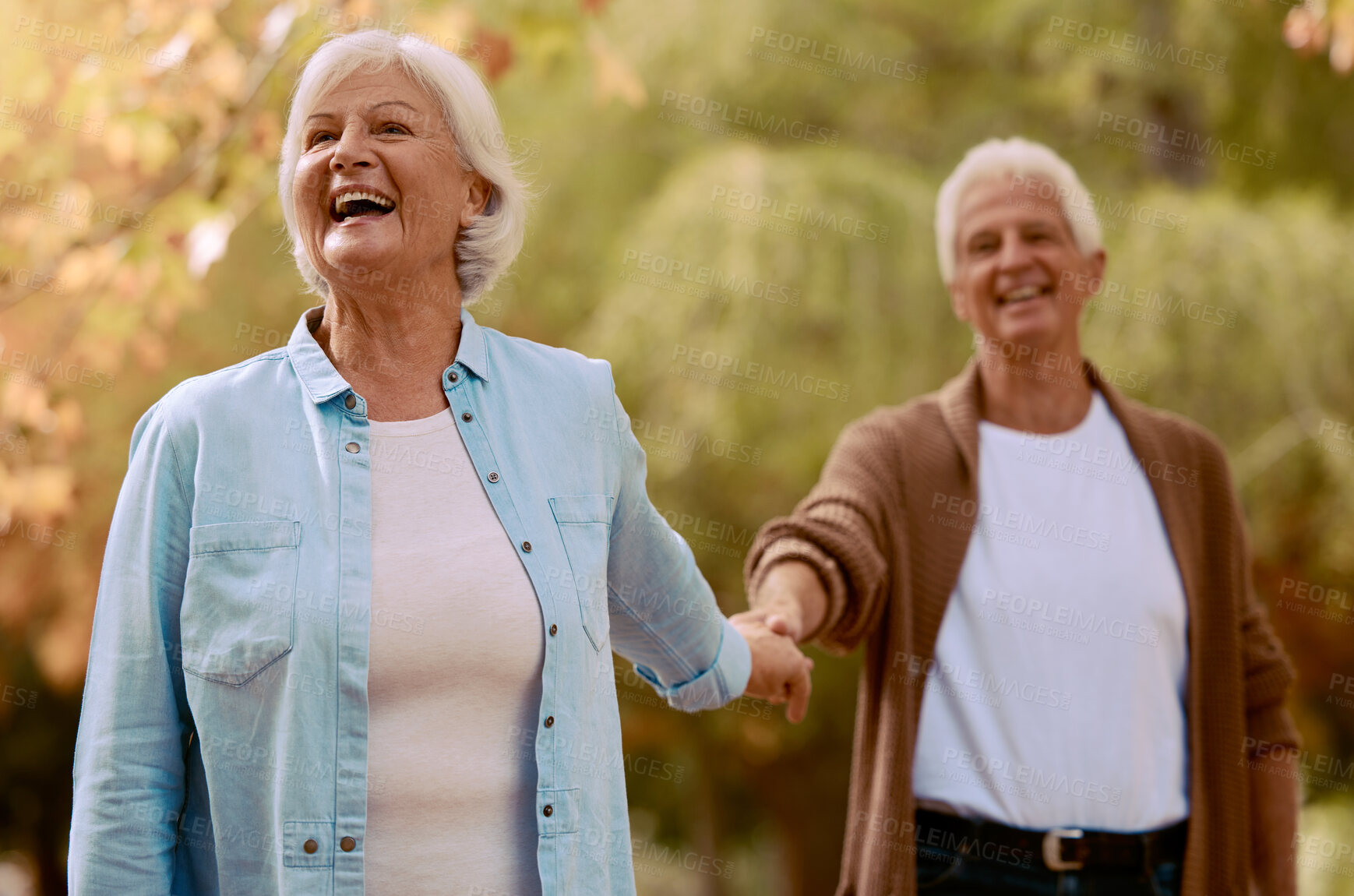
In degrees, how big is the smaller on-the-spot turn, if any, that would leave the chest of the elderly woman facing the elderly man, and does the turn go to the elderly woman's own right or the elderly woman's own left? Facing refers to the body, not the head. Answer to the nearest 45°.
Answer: approximately 135° to the elderly woman's own left

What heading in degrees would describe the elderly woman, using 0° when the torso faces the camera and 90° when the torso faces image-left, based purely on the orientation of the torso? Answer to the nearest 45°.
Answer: approximately 0°

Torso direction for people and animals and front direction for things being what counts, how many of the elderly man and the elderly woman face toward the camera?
2

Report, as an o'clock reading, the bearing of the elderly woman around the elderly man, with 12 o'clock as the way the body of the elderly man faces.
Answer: The elderly woman is roughly at 1 o'clock from the elderly man.

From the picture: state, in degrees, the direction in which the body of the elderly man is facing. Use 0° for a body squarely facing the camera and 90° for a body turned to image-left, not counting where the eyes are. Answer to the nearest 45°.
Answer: approximately 0°
